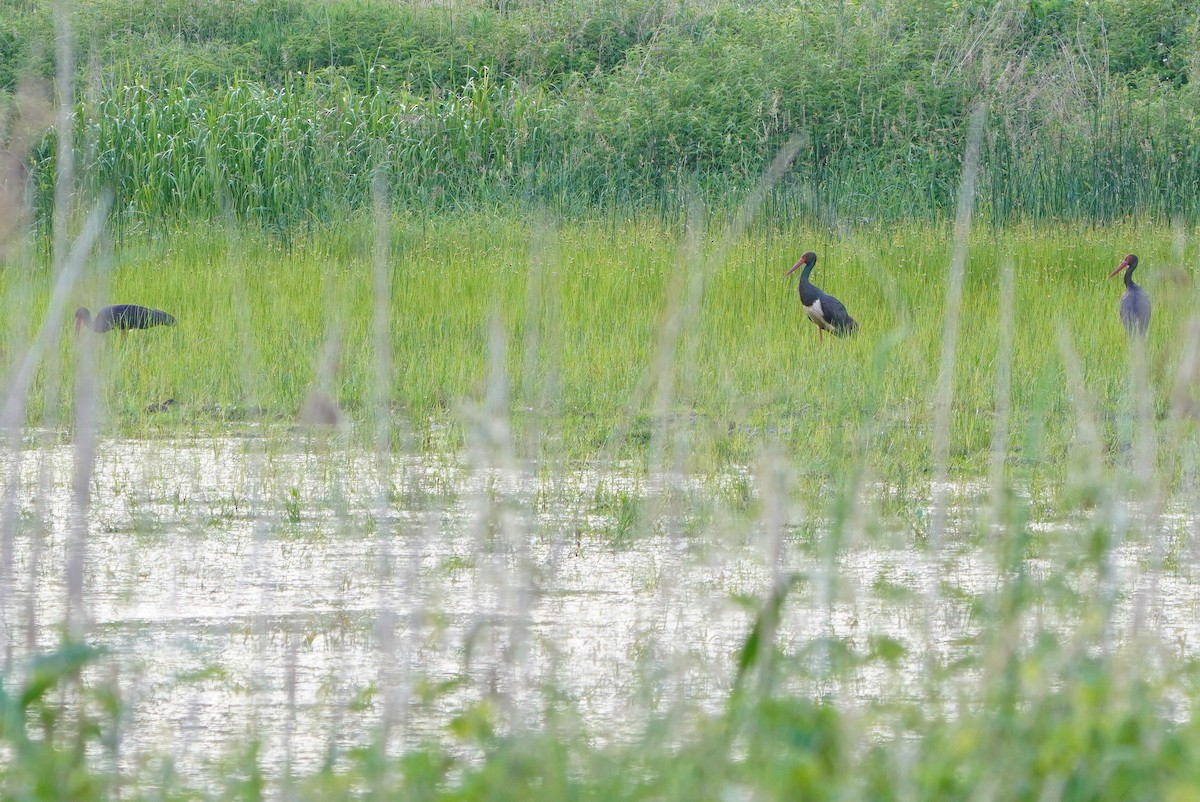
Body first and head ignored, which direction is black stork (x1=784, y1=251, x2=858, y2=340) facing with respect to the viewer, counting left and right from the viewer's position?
facing to the left of the viewer

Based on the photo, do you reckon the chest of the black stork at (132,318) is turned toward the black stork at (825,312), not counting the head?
no

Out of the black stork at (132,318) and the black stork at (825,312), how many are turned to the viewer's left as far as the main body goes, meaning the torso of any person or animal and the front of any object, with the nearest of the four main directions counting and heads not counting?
2

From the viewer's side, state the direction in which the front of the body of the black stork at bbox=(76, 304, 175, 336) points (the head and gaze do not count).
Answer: to the viewer's left

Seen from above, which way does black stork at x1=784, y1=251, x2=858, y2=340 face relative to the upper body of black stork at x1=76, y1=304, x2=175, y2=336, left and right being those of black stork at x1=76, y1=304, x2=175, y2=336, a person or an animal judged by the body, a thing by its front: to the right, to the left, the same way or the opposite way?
the same way

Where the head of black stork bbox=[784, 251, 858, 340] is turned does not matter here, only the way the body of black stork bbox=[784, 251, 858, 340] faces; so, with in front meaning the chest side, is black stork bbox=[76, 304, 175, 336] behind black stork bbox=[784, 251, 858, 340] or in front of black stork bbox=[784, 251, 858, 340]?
in front
